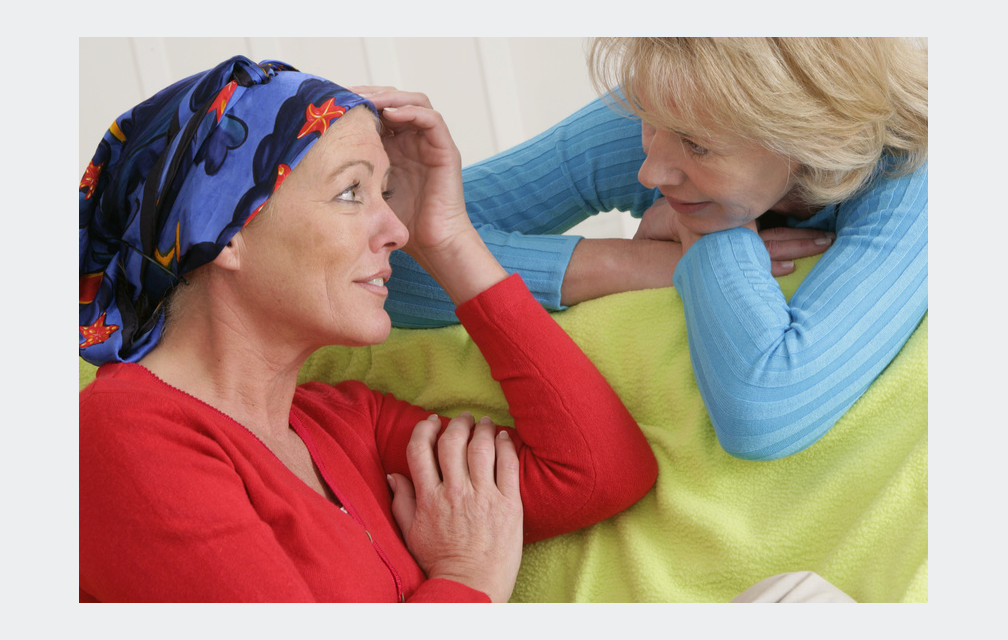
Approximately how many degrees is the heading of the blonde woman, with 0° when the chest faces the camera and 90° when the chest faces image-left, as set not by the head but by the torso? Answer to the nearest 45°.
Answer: approximately 45°
